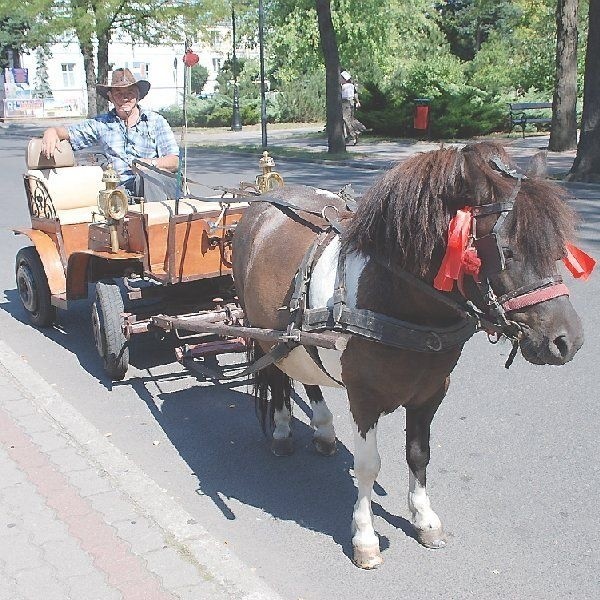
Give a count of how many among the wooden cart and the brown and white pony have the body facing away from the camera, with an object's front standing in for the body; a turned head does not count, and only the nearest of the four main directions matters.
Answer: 0

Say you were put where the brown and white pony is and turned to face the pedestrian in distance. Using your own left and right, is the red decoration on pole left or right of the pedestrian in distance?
left

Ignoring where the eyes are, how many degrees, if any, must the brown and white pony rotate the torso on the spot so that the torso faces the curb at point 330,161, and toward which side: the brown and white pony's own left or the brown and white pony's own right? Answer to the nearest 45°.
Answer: approximately 135° to the brown and white pony's own left

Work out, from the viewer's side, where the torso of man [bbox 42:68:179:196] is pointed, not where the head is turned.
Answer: toward the camera

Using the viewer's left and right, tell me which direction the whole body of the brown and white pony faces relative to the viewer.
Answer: facing the viewer and to the right of the viewer

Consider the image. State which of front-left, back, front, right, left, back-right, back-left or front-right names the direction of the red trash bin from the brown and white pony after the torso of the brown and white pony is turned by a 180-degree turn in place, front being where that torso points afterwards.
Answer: front-right

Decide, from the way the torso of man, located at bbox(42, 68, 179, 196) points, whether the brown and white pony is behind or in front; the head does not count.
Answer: in front

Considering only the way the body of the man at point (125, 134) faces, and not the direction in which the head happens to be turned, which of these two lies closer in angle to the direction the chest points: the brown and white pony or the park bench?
the brown and white pony

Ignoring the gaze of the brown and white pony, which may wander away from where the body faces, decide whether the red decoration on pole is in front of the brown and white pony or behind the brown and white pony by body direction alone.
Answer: behind

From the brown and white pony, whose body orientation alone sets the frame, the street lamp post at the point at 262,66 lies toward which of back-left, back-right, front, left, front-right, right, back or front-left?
back-left

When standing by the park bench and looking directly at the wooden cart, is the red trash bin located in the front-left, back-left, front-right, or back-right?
front-right

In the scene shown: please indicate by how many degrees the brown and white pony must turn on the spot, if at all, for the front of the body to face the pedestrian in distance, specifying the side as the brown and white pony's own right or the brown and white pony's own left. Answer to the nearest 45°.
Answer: approximately 135° to the brown and white pony's own left

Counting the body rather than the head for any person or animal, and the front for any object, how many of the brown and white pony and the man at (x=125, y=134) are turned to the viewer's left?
0

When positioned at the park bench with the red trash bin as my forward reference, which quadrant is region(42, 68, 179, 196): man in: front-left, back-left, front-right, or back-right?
front-left

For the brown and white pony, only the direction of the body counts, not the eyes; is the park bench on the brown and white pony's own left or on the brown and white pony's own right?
on the brown and white pony's own left

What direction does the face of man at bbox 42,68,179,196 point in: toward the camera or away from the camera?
toward the camera

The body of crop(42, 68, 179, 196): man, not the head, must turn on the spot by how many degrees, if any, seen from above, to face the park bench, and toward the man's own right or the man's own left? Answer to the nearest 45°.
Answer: approximately 135° to the man's own left
